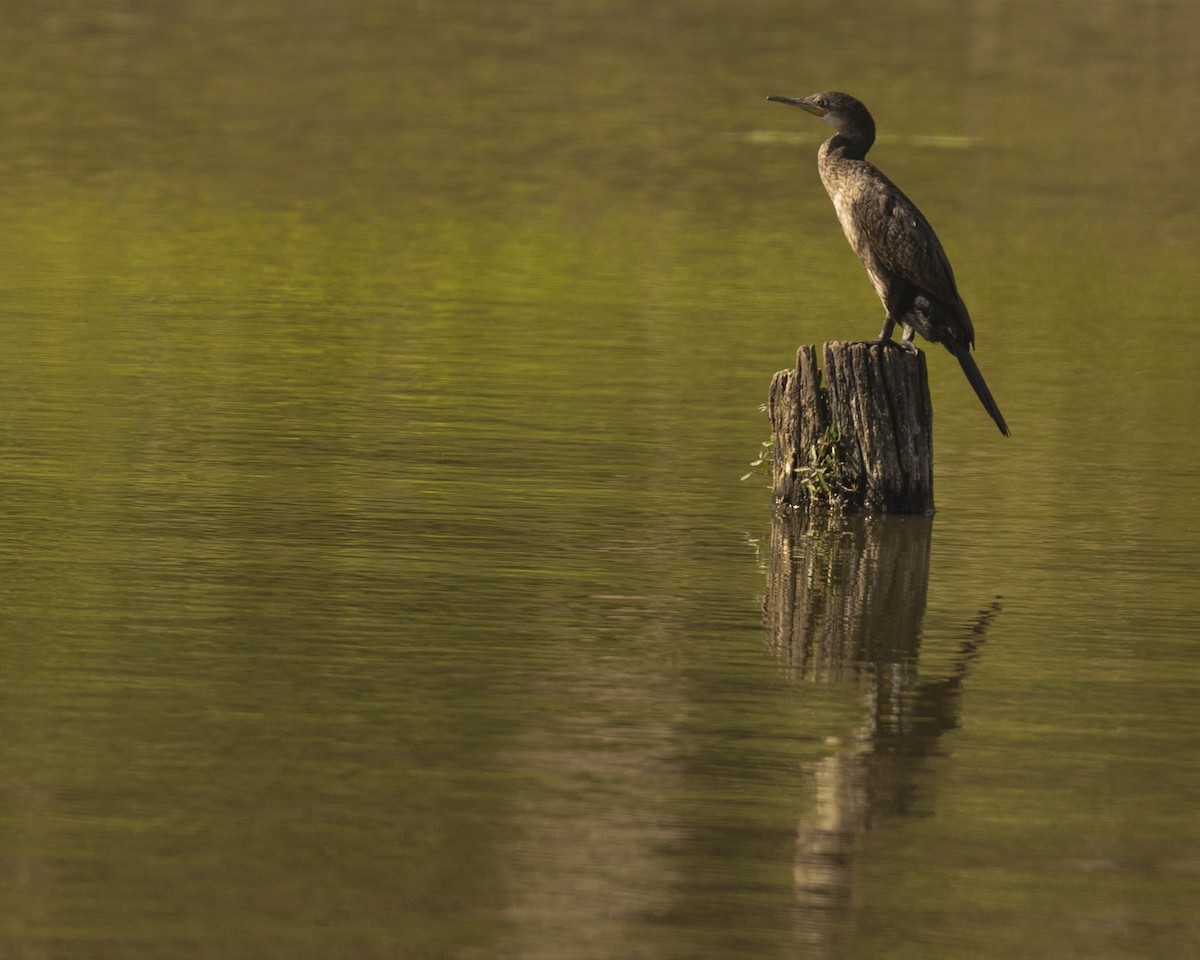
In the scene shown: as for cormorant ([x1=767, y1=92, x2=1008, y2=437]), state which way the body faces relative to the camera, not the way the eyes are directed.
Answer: to the viewer's left
